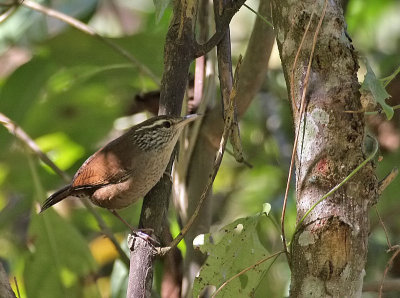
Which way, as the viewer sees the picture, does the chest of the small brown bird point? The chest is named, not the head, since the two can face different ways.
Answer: to the viewer's right

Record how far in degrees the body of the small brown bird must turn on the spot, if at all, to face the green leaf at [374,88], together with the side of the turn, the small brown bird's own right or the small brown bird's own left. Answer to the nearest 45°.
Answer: approximately 45° to the small brown bird's own right
